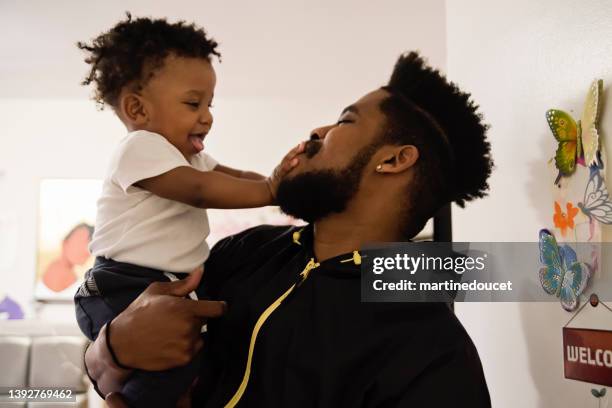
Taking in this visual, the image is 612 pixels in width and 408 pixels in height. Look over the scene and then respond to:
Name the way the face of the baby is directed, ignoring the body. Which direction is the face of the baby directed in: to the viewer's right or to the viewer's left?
to the viewer's right

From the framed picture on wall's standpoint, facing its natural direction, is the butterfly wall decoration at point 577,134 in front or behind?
in front

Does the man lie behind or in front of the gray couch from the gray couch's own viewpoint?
in front

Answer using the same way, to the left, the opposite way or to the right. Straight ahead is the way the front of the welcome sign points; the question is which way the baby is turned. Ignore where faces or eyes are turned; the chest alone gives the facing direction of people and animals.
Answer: the opposite way

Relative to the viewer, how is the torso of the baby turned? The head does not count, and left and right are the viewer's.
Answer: facing to the right of the viewer

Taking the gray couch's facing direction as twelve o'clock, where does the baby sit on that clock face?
The baby is roughly at 12 o'clock from the gray couch.

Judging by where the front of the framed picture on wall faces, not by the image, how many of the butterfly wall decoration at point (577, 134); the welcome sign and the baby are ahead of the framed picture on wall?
3

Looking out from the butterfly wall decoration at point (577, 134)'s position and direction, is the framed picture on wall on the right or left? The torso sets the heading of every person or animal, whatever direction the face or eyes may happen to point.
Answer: on its right

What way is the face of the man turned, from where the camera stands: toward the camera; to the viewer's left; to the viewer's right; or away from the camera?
to the viewer's left

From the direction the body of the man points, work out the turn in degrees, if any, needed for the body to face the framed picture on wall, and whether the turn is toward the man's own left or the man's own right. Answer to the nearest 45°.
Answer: approximately 90° to the man's own right

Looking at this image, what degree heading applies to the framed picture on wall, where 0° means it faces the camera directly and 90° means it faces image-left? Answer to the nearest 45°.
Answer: approximately 0°

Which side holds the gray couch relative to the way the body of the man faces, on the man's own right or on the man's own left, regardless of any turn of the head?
on the man's own right
